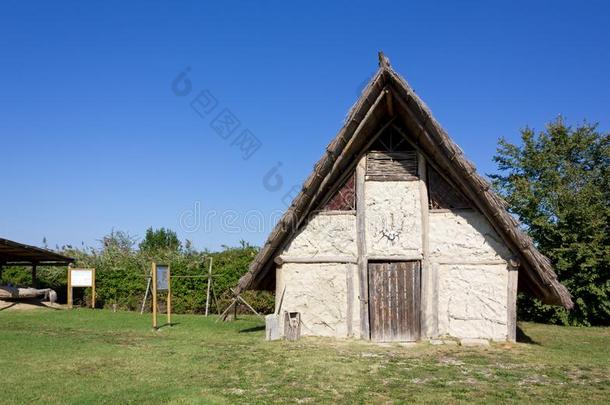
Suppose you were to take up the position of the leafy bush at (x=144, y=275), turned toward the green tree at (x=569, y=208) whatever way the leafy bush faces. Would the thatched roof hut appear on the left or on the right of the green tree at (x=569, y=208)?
right

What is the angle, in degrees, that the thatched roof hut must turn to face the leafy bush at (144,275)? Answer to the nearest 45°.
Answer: approximately 135° to its right

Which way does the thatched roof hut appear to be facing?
toward the camera

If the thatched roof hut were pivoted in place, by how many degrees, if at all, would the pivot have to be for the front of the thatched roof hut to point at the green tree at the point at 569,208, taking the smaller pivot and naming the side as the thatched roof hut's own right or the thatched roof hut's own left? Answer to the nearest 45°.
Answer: approximately 135° to the thatched roof hut's own left
